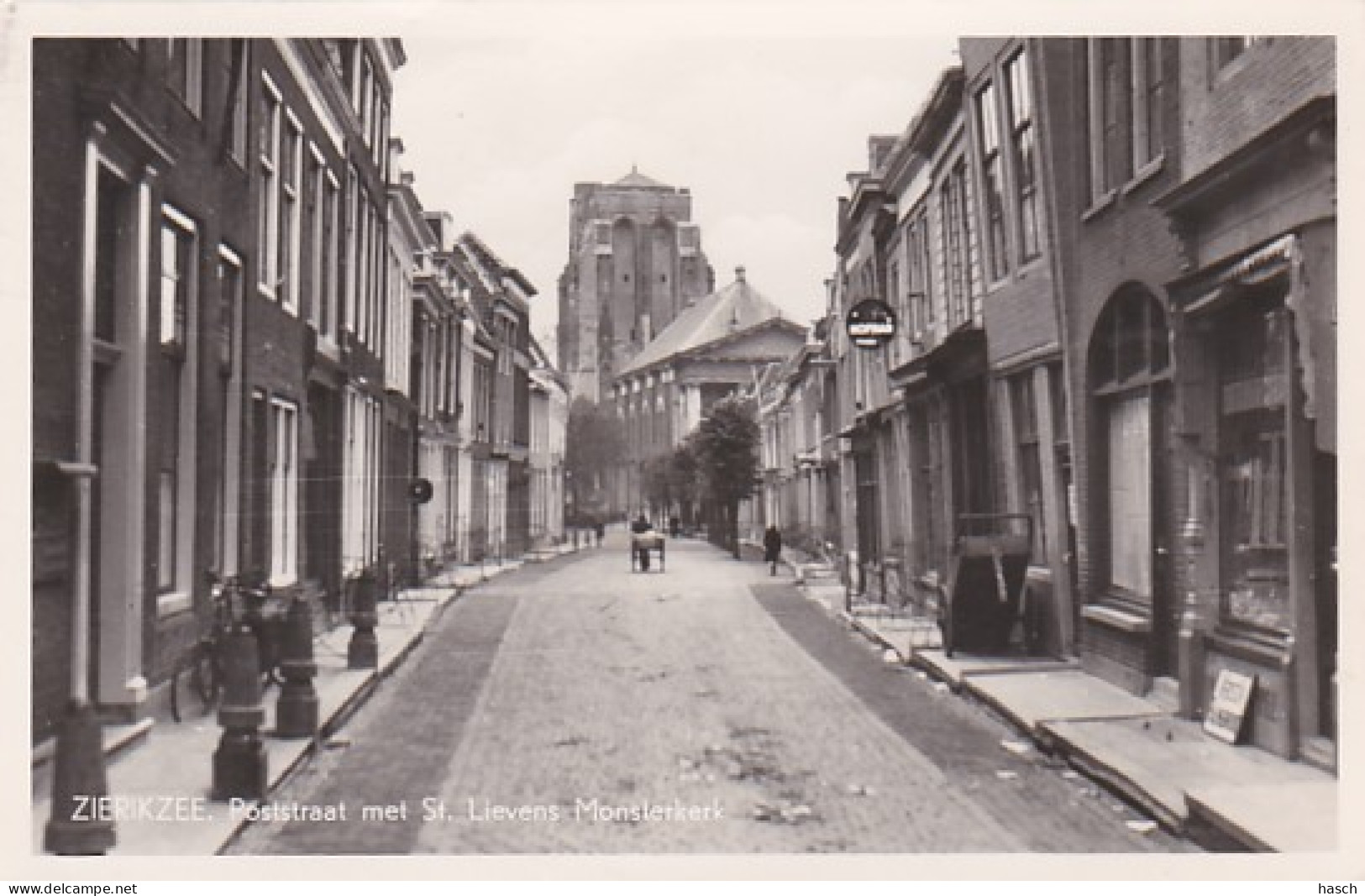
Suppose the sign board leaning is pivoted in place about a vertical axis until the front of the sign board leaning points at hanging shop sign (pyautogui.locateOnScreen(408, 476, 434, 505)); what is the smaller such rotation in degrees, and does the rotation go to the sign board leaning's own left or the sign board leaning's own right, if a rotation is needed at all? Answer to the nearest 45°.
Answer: approximately 90° to the sign board leaning's own right

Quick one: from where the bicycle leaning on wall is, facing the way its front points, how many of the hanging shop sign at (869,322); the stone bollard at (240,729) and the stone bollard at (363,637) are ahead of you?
2

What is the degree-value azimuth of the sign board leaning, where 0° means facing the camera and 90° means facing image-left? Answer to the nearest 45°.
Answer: approximately 45°

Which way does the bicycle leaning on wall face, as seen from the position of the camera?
facing away from the viewer and to the right of the viewer

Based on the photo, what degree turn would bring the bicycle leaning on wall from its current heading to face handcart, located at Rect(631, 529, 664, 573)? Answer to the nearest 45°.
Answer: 0° — it already faces it

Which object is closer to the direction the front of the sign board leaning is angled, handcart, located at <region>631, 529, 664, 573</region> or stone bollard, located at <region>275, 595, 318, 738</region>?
the stone bollard

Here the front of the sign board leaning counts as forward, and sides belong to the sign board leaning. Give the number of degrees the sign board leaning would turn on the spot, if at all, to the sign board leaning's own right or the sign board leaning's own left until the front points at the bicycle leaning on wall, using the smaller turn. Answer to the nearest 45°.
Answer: approximately 45° to the sign board leaning's own right

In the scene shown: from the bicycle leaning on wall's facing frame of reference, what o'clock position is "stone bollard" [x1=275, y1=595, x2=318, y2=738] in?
The stone bollard is roughly at 10 o'clock from the bicycle leaning on wall.

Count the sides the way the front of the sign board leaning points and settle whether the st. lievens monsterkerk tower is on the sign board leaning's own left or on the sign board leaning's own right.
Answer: on the sign board leaning's own right

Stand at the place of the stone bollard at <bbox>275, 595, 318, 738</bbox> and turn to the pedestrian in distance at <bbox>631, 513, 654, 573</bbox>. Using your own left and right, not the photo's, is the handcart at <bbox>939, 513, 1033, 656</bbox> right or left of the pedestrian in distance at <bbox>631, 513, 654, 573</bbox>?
right
